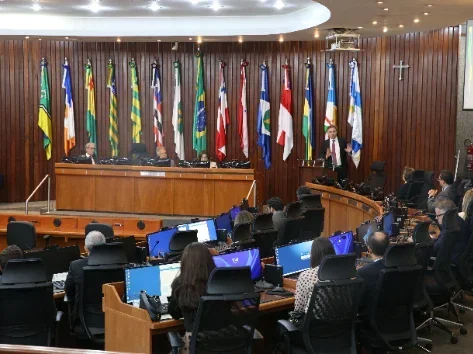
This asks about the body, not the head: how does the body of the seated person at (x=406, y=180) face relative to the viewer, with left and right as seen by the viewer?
facing to the left of the viewer

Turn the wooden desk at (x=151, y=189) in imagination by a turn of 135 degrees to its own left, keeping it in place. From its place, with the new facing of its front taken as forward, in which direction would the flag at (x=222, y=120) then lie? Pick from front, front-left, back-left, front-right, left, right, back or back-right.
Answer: front

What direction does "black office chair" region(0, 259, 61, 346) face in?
away from the camera

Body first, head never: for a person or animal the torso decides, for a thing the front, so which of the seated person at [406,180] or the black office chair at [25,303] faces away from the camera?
the black office chair

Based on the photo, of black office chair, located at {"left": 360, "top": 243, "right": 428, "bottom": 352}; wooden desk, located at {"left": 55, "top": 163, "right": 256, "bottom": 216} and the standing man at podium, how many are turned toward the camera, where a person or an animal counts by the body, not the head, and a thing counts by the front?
2

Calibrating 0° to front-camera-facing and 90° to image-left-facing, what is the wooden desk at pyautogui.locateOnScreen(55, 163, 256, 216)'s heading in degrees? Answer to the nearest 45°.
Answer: approximately 0°

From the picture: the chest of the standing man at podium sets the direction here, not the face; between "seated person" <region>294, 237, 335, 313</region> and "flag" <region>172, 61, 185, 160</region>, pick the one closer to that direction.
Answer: the seated person

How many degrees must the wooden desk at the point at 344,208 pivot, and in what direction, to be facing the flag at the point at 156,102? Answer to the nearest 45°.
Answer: approximately 90° to its right

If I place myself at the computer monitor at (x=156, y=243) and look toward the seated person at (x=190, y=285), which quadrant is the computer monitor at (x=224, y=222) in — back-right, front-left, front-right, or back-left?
back-left

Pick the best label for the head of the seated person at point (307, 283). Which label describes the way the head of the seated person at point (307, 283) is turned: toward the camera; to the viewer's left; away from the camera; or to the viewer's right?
away from the camera
